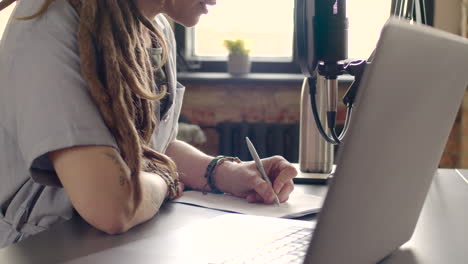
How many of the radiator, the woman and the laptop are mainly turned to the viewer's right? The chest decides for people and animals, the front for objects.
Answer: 1

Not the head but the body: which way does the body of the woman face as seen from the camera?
to the viewer's right

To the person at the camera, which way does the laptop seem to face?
facing away from the viewer and to the left of the viewer

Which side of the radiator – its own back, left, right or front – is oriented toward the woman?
front

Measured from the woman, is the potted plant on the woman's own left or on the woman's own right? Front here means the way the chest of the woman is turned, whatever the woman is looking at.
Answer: on the woman's own left

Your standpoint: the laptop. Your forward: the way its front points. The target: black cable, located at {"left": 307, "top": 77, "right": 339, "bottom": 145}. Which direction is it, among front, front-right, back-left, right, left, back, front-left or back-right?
front-right

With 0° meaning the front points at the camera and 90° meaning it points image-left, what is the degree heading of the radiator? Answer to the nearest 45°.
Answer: approximately 0°

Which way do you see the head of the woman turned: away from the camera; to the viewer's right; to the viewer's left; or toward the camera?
to the viewer's right

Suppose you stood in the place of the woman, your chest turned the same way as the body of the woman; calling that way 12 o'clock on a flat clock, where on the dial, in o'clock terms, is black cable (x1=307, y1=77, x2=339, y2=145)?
The black cable is roughly at 11 o'clock from the woman.
